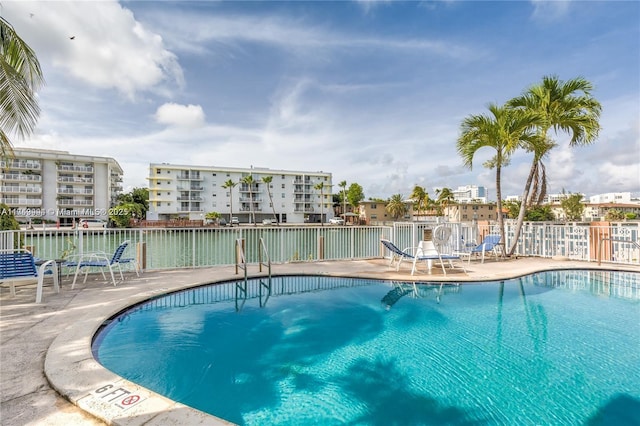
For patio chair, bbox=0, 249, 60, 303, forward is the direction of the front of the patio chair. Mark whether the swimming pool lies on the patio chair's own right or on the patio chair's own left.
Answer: on the patio chair's own right

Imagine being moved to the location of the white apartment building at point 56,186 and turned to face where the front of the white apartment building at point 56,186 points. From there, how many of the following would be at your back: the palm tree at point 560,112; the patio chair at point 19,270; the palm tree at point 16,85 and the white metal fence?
0

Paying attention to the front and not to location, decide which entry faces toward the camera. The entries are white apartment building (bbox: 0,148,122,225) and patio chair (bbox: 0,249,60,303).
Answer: the white apartment building

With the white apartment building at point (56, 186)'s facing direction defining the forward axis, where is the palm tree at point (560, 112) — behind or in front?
in front

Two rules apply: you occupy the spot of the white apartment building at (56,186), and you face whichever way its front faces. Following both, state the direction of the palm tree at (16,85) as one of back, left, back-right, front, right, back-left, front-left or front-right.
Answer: front

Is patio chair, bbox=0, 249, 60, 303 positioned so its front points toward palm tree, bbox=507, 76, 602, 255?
no

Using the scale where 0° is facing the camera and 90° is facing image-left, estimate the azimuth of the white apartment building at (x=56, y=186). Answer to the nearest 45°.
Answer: approximately 0°

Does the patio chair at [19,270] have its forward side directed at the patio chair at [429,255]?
no

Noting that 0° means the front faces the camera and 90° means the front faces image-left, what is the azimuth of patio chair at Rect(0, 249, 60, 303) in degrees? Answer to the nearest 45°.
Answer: approximately 225°

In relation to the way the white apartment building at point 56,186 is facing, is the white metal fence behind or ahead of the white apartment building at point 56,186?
ahead
